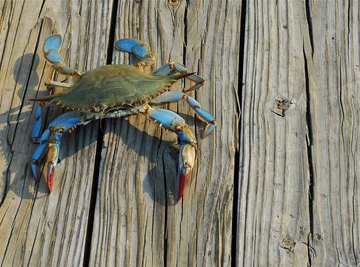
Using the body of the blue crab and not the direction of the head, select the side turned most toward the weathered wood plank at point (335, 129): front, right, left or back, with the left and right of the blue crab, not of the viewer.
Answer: left

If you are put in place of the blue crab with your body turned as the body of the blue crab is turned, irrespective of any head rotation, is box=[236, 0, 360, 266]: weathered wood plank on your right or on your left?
on your left

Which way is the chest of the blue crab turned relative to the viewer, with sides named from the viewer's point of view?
facing the viewer
